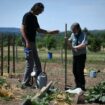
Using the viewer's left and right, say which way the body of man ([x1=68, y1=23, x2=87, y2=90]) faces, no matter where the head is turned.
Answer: facing the viewer and to the left of the viewer

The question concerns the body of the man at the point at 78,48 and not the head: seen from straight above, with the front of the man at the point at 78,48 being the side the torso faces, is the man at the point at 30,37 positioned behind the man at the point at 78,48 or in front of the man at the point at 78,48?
in front

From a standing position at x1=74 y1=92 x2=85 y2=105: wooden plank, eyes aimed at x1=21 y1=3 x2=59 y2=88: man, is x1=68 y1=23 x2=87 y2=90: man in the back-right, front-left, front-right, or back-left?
front-right

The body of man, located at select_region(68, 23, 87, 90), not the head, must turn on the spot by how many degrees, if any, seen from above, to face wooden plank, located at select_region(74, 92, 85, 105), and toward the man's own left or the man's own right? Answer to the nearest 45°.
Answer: approximately 45° to the man's own left
